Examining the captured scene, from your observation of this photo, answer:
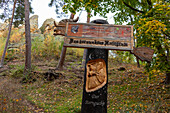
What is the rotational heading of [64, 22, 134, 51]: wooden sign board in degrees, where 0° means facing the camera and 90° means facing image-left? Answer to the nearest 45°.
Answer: approximately 0°
